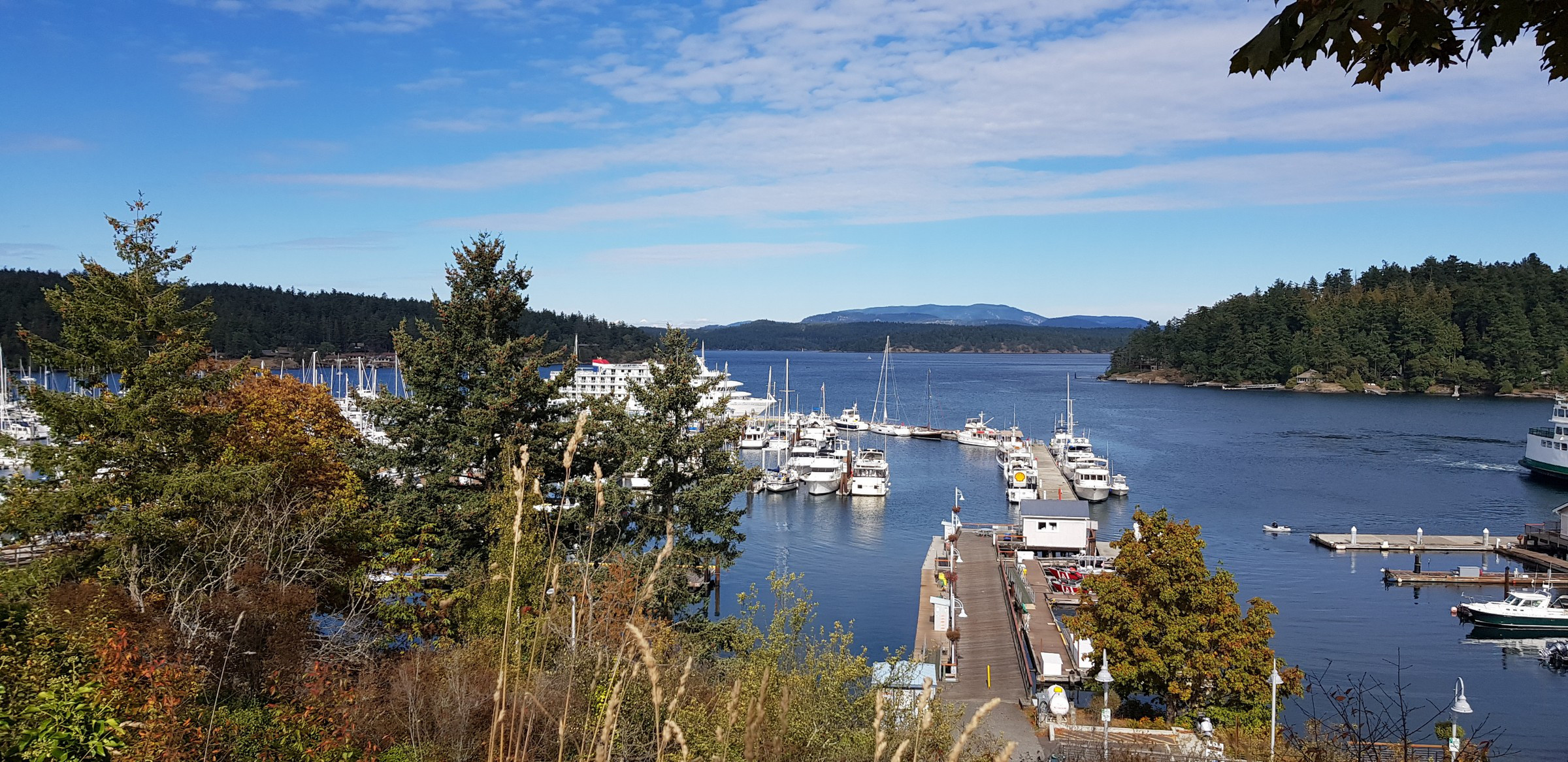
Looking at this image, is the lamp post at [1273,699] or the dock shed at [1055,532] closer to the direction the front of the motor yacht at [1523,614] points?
the dock shed

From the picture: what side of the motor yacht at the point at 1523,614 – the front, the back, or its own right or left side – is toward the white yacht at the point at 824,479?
front

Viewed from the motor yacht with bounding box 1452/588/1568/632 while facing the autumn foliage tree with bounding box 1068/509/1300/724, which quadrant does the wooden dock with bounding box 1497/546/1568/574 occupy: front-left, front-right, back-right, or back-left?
back-right

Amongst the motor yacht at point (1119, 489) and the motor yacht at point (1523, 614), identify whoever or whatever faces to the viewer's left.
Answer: the motor yacht at point (1523, 614)

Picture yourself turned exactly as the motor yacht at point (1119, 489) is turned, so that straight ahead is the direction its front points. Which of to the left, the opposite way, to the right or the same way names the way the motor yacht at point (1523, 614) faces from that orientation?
to the right

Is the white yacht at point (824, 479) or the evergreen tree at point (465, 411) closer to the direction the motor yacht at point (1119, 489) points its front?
the evergreen tree

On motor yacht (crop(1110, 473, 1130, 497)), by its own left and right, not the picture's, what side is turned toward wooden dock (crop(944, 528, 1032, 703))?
front

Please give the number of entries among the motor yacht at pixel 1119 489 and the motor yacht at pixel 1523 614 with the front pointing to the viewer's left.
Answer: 1

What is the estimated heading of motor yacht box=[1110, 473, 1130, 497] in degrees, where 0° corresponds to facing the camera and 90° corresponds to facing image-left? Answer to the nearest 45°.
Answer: approximately 0°

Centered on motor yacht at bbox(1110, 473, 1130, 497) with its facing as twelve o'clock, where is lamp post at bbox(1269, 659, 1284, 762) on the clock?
The lamp post is roughly at 12 o'clock from the motor yacht.

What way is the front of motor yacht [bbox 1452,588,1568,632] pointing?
to the viewer's left

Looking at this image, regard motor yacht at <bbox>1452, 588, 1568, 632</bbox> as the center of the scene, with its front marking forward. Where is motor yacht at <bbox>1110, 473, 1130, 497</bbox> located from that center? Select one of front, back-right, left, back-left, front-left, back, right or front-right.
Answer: front-right

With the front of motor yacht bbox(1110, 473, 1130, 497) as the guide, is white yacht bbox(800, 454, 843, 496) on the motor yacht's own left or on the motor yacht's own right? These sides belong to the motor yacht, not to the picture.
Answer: on the motor yacht's own right

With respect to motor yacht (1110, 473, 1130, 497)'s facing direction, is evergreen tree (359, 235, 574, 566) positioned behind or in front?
in front

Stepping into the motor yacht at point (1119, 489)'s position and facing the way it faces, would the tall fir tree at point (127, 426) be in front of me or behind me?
in front
